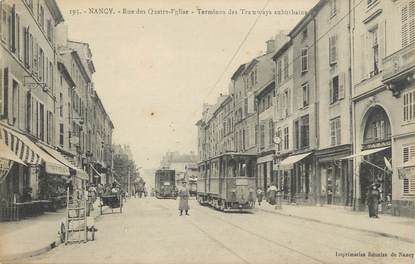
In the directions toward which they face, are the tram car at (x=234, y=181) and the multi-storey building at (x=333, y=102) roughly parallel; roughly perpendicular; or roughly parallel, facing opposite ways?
roughly perpendicular

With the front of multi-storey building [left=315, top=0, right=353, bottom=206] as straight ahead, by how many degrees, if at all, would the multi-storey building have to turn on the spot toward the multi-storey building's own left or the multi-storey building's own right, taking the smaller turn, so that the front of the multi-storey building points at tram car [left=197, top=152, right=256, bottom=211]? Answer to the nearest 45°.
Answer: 0° — it already faces it

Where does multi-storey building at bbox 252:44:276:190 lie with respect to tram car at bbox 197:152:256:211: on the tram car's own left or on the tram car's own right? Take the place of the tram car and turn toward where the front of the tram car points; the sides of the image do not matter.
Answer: on the tram car's own left

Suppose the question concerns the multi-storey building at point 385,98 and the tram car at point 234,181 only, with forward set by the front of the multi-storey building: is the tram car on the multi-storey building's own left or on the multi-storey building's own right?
on the multi-storey building's own right

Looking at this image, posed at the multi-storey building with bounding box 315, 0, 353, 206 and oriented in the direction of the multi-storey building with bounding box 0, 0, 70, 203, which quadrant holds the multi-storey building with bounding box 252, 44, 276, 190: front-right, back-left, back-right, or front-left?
back-right

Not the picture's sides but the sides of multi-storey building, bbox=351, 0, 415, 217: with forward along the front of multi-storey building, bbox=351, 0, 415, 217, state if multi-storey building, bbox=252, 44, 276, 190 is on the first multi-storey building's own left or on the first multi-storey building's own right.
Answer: on the first multi-storey building's own right

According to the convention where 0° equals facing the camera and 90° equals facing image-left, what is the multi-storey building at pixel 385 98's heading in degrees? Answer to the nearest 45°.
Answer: approximately 45°

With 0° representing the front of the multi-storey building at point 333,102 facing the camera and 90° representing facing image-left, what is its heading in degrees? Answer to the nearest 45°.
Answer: approximately 45°

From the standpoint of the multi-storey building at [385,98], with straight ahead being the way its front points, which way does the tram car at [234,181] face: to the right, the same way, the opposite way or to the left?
to the left

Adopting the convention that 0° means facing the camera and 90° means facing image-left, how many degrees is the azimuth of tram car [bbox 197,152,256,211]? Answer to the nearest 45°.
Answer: approximately 315°
